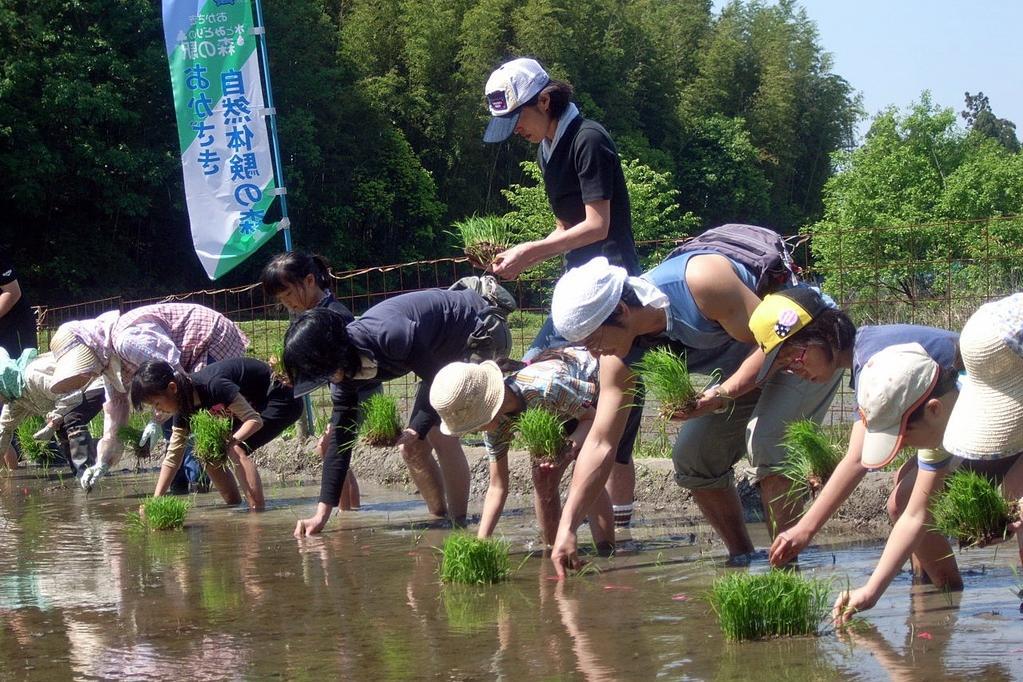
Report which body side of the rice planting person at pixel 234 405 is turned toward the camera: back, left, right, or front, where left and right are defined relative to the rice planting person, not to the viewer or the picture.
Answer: left

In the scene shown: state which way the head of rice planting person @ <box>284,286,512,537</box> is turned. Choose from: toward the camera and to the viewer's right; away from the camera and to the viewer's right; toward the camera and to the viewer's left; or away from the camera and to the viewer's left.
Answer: toward the camera and to the viewer's left

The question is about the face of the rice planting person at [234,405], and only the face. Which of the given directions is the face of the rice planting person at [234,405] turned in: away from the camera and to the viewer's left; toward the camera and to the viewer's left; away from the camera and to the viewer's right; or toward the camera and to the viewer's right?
toward the camera and to the viewer's left

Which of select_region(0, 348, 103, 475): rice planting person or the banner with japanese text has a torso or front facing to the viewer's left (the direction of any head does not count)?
the rice planting person

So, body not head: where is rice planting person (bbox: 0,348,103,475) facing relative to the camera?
to the viewer's left

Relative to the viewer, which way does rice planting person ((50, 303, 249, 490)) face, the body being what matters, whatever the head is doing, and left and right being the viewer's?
facing to the left of the viewer

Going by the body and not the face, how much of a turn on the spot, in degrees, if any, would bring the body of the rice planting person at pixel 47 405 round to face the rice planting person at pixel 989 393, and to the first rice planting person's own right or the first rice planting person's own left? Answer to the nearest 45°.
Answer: approximately 90° to the first rice planting person's own left

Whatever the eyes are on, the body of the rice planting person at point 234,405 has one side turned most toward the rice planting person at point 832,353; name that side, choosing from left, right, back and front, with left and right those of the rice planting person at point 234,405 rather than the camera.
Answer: left
